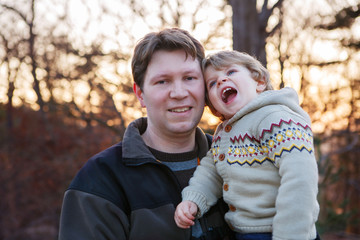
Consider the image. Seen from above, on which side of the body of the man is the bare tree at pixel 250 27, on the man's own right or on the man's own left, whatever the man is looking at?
on the man's own left

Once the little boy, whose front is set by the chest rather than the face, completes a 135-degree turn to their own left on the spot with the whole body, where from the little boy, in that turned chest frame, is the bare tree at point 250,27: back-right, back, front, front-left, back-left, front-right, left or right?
left

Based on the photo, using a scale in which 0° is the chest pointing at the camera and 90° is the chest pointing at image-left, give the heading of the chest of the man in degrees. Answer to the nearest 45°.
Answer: approximately 315°

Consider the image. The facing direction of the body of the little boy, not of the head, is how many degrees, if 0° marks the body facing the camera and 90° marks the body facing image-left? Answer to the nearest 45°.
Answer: approximately 45°
